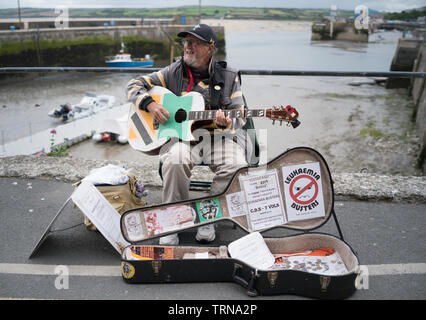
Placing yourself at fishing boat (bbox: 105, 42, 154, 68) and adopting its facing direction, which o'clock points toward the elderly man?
The elderly man is roughly at 9 o'clock from the fishing boat.

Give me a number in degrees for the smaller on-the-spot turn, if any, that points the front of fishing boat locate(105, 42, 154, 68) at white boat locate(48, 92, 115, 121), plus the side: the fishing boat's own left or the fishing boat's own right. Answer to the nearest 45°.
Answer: approximately 90° to the fishing boat's own left

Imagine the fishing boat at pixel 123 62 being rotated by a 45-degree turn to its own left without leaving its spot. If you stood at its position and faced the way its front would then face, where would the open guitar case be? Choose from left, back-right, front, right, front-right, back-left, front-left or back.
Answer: front-left

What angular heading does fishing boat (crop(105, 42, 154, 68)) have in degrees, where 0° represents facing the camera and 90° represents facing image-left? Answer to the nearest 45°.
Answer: approximately 90°
